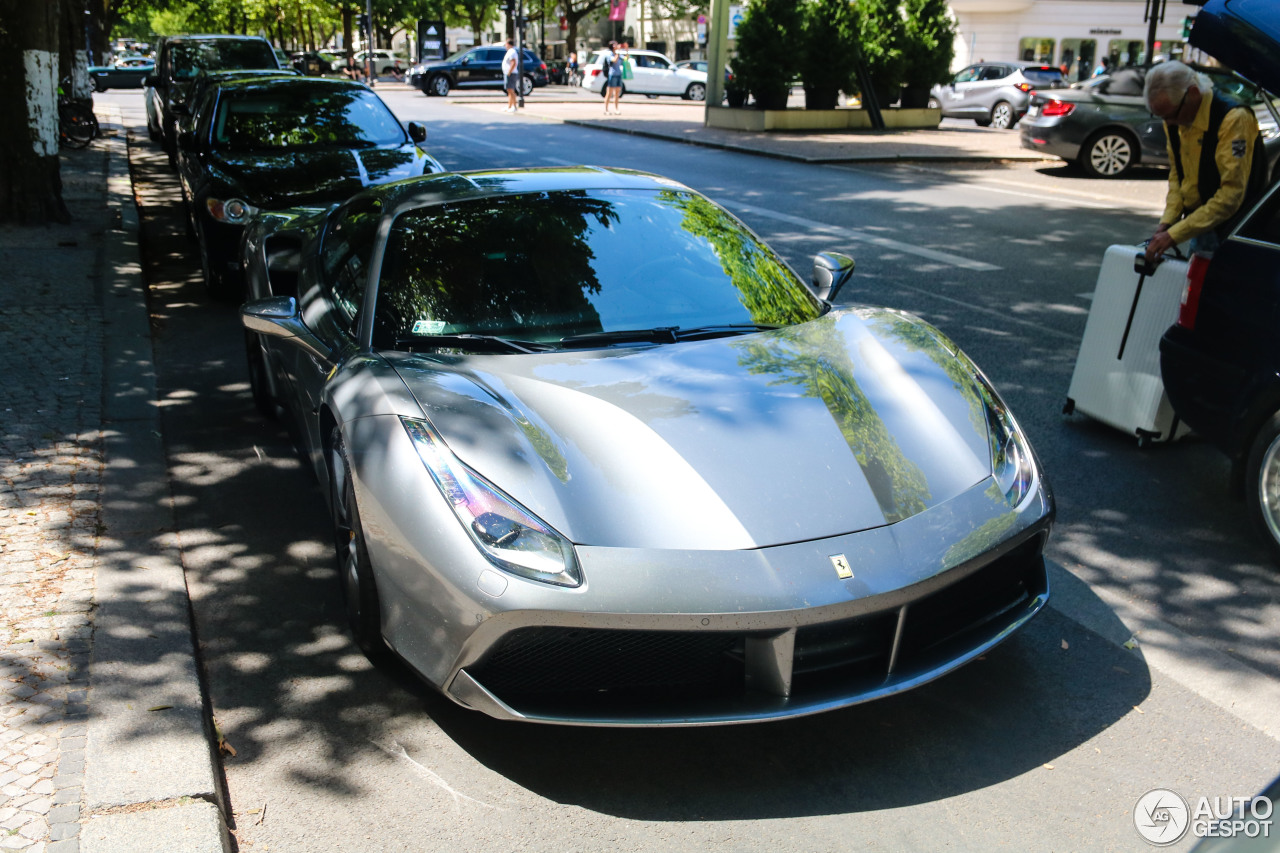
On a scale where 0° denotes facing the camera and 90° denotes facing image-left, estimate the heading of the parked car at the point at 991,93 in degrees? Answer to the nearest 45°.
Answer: approximately 135°

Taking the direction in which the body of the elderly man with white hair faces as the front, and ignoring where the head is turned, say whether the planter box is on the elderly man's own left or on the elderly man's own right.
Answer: on the elderly man's own right

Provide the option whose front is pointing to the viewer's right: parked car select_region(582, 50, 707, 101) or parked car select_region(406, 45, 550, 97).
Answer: parked car select_region(582, 50, 707, 101)

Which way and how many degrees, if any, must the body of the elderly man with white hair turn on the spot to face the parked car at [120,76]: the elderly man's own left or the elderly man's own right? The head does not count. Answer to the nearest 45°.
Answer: approximately 90° to the elderly man's own right

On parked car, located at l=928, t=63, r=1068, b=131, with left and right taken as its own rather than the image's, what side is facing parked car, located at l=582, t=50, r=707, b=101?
front

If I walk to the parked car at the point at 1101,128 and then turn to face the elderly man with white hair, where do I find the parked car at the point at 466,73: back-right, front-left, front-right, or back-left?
back-right

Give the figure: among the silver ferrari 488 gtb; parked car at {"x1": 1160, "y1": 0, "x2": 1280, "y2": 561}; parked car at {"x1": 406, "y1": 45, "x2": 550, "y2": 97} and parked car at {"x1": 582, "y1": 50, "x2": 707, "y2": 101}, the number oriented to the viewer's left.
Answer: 1

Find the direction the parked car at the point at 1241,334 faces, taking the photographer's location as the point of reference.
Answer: facing the viewer and to the right of the viewer

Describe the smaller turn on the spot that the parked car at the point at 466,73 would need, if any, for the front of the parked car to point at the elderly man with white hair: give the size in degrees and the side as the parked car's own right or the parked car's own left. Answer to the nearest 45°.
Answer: approximately 90° to the parked car's own left

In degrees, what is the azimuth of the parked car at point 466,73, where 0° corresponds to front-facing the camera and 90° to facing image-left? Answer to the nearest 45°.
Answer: approximately 90°

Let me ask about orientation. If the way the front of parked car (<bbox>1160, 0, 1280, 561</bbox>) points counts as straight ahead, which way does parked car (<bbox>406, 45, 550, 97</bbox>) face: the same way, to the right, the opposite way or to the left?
to the right

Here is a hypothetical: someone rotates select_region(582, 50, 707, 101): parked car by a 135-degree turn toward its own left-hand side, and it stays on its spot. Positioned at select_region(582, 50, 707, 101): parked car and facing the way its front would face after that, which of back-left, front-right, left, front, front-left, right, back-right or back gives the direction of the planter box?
back-left

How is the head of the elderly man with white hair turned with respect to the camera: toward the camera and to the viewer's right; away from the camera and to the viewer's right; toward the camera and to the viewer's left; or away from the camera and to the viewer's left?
toward the camera and to the viewer's left

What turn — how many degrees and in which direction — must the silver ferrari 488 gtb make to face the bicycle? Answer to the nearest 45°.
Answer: approximately 180°

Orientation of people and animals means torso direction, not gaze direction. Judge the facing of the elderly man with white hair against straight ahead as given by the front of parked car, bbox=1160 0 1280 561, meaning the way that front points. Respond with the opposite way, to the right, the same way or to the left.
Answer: to the right

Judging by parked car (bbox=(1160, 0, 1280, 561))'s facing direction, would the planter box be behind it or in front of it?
behind
